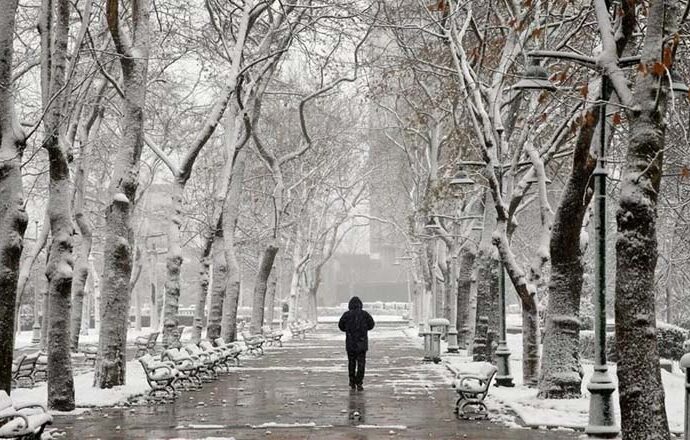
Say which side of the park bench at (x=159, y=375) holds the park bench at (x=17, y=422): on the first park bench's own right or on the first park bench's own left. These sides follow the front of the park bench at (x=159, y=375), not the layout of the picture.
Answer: on the first park bench's own right

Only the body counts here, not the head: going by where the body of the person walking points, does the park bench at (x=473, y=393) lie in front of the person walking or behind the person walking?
behind

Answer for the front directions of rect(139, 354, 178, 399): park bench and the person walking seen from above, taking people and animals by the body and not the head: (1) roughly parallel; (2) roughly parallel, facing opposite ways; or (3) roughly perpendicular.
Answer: roughly perpendicular

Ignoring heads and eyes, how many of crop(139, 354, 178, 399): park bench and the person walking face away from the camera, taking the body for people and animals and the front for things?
1

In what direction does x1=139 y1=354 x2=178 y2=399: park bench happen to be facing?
to the viewer's right

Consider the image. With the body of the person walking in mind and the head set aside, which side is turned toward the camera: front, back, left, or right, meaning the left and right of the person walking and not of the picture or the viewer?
back

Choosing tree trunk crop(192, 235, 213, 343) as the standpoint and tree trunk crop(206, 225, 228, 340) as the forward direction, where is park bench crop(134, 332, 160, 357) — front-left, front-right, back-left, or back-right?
back-right

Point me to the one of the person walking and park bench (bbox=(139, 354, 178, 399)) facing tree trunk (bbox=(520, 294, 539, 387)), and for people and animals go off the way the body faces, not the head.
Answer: the park bench

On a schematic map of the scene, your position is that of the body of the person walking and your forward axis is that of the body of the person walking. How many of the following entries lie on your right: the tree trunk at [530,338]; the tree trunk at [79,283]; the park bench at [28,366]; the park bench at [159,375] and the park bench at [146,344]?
1

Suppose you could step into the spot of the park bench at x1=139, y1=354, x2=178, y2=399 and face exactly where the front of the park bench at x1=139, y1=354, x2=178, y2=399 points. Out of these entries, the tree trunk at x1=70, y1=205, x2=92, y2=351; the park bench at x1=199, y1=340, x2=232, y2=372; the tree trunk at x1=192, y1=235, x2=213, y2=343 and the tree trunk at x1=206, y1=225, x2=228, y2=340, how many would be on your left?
4

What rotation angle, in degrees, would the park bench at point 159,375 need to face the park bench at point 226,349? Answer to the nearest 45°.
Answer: approximately 90° to its left

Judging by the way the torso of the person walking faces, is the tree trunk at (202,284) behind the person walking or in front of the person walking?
in front
